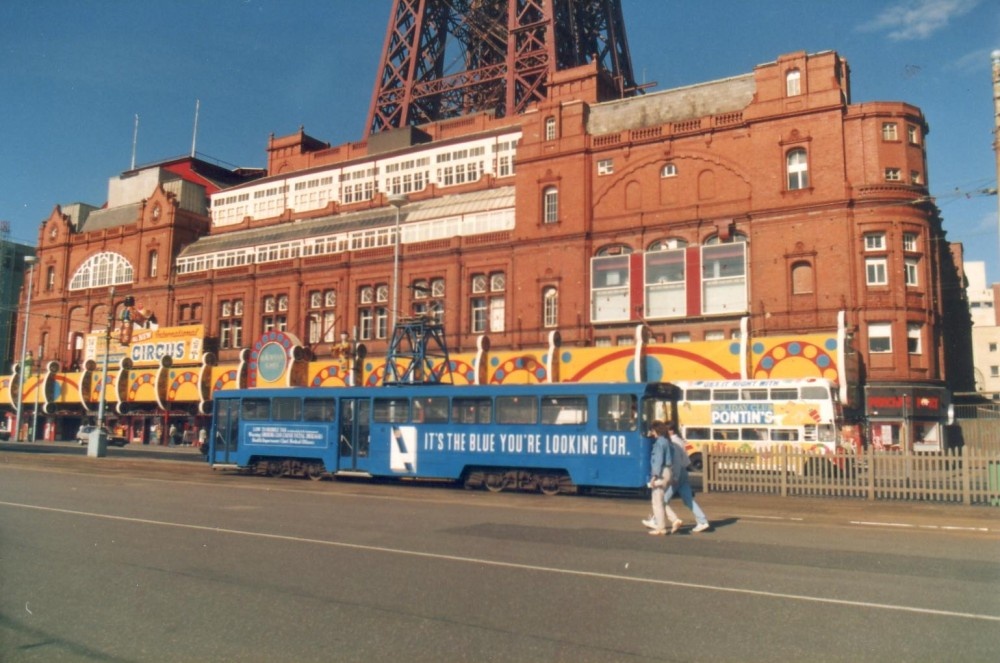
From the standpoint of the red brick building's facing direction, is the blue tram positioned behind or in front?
in front

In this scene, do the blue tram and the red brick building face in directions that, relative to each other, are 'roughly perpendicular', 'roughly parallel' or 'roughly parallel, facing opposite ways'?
roughly perpendicular

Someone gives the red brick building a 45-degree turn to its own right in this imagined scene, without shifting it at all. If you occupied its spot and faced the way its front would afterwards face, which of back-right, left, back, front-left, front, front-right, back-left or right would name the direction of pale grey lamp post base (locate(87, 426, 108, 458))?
front

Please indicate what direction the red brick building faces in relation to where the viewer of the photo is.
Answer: facing the viewer and to the left of the viewer
